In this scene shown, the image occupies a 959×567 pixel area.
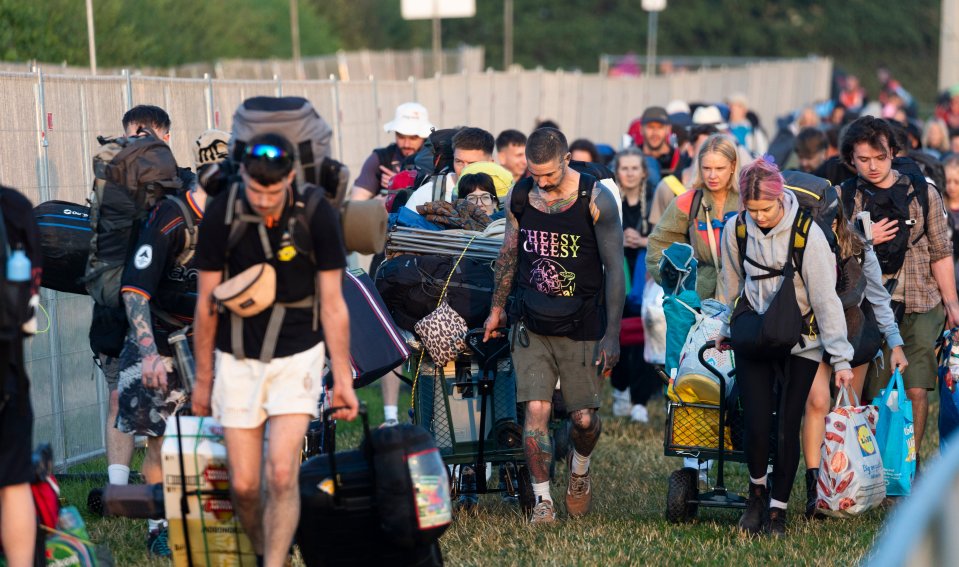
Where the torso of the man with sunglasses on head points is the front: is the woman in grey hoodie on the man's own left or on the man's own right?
on the man's own left

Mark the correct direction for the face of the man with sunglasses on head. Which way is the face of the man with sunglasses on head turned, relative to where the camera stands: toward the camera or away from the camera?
toward the camera

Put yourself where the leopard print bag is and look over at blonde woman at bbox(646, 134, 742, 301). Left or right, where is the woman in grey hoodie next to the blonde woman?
right

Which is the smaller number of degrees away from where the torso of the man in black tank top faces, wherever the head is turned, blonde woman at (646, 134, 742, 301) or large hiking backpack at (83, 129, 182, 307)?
the large hiking backpack

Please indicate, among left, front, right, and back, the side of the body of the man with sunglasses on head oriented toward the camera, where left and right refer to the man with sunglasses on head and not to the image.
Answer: front

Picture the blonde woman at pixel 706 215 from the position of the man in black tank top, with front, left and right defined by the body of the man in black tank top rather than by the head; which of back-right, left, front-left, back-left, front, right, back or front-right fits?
back-left
